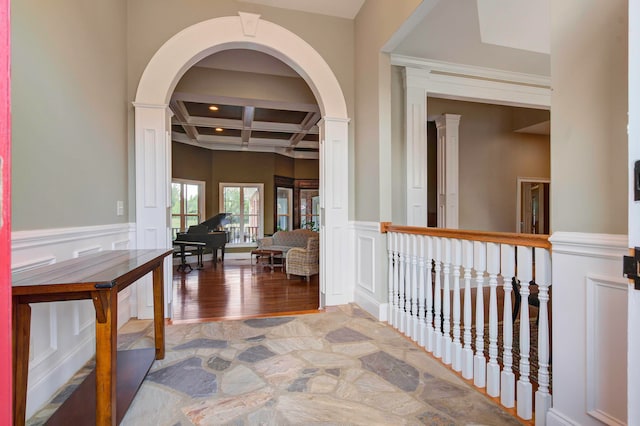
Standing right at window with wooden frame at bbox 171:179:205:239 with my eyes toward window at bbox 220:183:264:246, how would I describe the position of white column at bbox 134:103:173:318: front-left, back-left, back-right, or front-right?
back-right

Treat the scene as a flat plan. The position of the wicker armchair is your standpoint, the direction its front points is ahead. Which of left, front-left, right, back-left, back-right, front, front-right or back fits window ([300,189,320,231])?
front-right

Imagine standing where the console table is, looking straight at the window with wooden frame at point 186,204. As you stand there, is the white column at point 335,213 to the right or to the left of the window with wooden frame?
right

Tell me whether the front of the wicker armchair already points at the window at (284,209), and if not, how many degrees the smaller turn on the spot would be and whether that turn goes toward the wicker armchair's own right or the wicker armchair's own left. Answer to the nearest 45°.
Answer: approximately 45° to the wicker armchair's own right

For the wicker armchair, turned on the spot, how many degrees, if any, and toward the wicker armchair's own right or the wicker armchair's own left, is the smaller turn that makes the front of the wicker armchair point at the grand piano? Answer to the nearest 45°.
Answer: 0° — it already faces it

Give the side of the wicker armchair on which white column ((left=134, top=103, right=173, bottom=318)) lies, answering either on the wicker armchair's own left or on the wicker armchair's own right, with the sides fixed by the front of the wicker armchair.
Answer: on the wicker armchair's own left

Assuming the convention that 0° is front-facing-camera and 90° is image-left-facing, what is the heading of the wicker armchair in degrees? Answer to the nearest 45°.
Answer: approximately 135°

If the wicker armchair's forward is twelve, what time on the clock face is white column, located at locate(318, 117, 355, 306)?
The white column is roughly at 7 o'clock from the wicker armchair.

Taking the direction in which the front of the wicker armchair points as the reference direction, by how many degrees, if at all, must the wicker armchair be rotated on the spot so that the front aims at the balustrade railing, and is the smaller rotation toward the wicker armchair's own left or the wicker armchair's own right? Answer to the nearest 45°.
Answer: approximately 135° to the wicker armchair's own left
